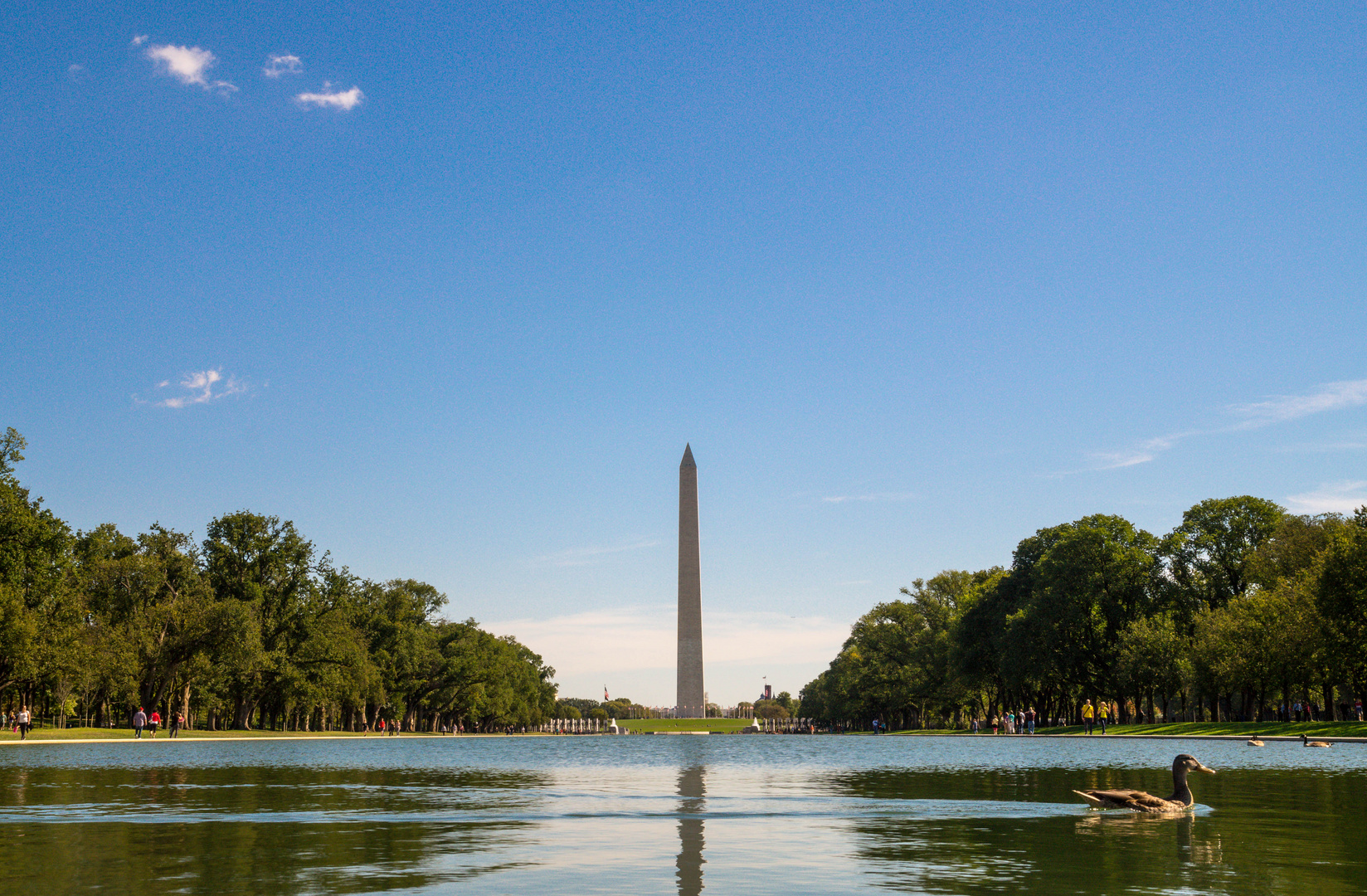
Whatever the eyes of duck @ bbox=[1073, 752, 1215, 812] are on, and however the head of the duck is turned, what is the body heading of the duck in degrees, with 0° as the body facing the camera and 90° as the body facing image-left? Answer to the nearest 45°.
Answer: approximately 270°
